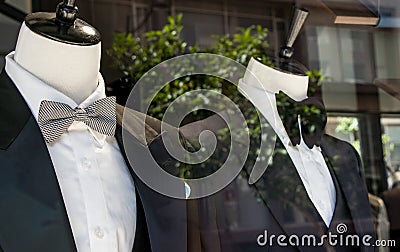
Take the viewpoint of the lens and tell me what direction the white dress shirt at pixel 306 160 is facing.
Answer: facing the viewer and to the right of the viewer

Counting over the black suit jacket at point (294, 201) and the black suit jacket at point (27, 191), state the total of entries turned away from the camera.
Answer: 0

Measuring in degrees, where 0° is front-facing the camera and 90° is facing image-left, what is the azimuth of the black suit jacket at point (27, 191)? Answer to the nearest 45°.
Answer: approximately 315°

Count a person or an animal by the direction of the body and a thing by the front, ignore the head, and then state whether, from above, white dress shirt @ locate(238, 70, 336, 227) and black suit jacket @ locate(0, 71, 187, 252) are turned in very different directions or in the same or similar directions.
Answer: same or similar directions

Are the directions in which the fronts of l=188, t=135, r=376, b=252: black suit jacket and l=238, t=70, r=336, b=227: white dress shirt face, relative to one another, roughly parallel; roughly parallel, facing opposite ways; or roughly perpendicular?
roughly parallel
